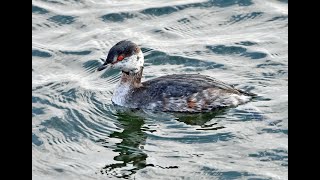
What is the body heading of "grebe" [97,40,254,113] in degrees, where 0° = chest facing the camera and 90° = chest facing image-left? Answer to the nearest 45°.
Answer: approximately 90°
